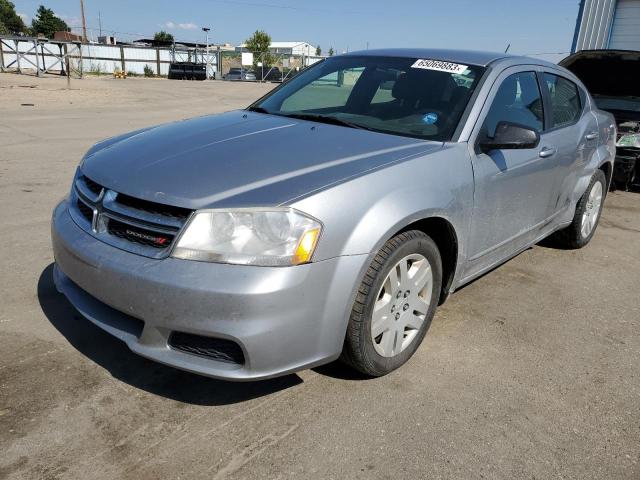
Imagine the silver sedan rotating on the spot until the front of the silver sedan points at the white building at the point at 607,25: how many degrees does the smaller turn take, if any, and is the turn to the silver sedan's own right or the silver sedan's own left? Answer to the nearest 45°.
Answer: approximately 180°

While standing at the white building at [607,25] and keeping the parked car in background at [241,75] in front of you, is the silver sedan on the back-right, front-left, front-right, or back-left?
back-left

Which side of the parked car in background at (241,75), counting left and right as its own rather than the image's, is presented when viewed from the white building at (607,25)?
left

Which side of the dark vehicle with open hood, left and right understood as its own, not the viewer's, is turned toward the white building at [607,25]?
back

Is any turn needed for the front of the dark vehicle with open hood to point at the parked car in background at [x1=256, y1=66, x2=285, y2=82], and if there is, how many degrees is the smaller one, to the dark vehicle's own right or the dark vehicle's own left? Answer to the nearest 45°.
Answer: approximately 135° to the dark vehicle's own right

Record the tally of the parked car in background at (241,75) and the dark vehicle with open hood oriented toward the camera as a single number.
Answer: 1

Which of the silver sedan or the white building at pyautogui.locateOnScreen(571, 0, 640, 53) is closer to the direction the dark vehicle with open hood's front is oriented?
the silver sedan

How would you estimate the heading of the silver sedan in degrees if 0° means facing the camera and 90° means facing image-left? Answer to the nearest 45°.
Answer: approximately 45°

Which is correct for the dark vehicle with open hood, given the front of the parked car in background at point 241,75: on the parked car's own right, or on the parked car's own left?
on the parked car's own left

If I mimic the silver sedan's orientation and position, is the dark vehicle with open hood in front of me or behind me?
behind

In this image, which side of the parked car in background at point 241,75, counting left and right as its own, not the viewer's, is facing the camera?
left
